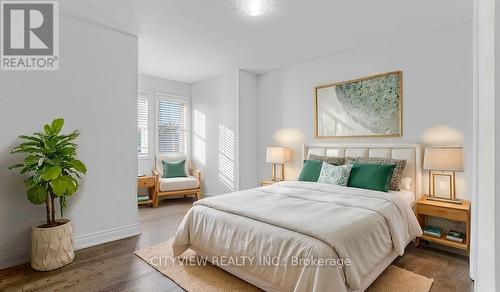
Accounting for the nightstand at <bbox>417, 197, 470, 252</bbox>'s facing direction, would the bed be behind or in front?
in front

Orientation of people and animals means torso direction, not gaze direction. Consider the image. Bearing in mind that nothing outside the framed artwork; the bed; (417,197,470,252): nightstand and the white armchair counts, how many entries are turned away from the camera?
0

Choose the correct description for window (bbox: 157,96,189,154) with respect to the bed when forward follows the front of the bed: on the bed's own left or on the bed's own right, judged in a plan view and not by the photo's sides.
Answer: on the bed's own right

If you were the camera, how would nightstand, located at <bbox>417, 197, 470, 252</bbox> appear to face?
facing the viewer and to the left of the viewer

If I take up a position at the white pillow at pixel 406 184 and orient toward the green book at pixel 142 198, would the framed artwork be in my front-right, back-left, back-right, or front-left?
front-right

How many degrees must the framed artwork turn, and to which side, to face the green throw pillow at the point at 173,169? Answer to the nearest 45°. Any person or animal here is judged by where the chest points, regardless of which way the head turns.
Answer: approximately 45° to its right

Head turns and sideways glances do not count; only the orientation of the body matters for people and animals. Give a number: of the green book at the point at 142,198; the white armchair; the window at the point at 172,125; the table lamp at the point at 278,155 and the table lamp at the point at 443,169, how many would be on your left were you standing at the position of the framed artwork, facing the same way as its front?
1

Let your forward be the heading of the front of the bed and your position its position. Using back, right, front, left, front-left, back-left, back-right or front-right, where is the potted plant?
front-right

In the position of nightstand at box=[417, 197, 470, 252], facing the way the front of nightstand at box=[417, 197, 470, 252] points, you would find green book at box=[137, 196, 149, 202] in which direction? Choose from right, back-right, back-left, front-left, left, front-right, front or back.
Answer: front-right

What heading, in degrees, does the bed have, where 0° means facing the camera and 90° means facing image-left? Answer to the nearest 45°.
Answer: approximately 45°

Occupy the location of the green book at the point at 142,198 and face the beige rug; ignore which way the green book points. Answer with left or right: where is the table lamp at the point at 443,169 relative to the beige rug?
left

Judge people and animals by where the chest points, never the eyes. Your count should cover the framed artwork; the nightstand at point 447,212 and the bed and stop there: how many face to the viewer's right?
0

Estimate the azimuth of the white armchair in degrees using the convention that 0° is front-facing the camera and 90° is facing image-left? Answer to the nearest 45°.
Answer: approximately 315°

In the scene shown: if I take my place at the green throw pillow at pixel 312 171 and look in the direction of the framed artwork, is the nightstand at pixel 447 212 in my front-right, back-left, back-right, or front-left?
front-right
